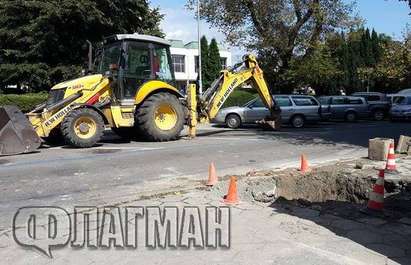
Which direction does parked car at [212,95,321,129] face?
to the viewer's left

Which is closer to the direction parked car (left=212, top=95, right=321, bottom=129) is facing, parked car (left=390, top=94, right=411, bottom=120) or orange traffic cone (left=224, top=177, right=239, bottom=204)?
the orange traffic cone

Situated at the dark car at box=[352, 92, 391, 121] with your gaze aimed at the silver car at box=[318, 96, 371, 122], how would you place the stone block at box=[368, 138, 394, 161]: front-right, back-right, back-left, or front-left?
front-left

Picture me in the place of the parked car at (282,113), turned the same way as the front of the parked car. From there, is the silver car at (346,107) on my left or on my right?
on my right

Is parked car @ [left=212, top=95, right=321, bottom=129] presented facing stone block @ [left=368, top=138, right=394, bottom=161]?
no

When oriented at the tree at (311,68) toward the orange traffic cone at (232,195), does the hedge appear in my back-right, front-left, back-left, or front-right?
front-right

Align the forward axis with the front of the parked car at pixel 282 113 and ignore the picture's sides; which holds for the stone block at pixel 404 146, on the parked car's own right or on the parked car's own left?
on the parked car's own left

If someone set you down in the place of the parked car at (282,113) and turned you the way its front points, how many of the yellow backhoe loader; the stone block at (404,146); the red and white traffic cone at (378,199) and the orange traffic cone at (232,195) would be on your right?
0

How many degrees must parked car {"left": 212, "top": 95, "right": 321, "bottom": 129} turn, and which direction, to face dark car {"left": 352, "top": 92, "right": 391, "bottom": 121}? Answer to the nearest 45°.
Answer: approximately 135° to its right

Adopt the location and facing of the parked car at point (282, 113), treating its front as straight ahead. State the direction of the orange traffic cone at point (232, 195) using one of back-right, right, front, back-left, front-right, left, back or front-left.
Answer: left

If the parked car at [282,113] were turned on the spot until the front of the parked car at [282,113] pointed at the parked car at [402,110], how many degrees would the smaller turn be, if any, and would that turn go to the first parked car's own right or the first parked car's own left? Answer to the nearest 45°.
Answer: approximately 135° to the first parked car's own right

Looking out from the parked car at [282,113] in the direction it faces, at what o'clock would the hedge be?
The hedge is roughly at 12 o'clock from the parked car.
